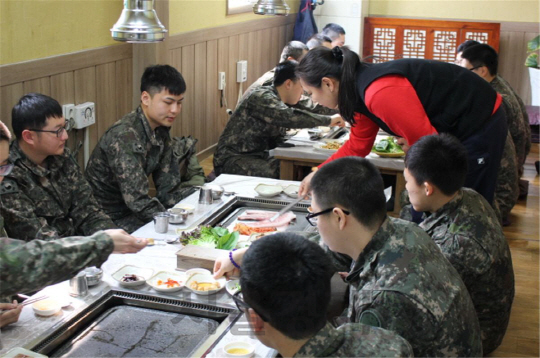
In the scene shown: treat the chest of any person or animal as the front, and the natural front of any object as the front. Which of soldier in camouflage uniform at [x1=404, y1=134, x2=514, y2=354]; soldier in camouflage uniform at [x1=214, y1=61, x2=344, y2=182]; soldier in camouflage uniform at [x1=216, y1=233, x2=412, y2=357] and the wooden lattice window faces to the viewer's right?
soldier in camouflage uniform at [x1=214, y1=61, x2=344, y2=182]

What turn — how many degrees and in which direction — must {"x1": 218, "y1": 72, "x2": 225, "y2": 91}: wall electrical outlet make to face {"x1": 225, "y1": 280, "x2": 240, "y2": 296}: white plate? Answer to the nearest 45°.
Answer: approximately 45° to its right

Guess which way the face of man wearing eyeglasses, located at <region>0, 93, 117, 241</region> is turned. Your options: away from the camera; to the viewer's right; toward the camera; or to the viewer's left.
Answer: to the viewer's right

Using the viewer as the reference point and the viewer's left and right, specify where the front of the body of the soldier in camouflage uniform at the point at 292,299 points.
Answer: facing away from the viewer and to the left of the viewer

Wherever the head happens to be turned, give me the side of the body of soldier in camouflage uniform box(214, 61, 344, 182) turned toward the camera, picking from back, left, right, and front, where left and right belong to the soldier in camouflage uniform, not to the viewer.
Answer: right

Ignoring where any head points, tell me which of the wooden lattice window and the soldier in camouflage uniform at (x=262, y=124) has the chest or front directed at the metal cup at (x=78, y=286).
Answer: the wooden lattice window

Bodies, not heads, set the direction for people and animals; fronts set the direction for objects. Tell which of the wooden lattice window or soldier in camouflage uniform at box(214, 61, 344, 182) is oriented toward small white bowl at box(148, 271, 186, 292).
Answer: the wooden lattice window

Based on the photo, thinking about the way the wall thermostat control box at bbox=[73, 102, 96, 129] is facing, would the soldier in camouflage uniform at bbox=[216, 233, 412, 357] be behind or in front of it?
in front

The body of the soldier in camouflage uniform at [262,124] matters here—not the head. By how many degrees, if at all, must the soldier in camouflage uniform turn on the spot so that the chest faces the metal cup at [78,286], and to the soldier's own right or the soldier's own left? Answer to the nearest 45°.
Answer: approximately 90° to the soldier's own right

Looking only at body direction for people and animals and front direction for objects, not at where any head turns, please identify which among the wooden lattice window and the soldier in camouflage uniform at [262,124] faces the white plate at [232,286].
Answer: the wooden lattice window

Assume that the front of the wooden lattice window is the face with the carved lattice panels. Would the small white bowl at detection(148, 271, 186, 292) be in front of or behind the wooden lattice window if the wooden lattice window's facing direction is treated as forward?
in front

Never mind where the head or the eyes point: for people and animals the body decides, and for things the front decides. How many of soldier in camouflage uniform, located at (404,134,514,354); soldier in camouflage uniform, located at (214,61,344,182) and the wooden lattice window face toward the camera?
1

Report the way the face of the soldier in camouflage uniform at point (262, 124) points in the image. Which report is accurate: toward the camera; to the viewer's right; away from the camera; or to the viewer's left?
to the viewer's right

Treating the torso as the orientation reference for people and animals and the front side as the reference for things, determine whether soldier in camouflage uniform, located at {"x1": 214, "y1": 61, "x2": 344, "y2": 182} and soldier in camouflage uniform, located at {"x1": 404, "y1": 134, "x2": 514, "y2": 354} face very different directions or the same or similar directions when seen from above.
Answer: very different directions

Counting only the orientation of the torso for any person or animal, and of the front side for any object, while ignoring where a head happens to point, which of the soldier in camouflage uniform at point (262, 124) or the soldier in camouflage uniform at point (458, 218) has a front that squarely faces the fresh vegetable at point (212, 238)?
the soldier in camouflage uniform at point (458, 218)

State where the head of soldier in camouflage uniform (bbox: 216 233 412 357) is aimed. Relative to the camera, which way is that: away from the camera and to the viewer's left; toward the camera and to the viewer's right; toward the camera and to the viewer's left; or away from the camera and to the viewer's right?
away from the camera and to the viewer's left

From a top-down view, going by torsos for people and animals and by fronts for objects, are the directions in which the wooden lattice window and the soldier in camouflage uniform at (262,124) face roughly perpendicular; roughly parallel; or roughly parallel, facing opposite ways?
roughly perpendicular

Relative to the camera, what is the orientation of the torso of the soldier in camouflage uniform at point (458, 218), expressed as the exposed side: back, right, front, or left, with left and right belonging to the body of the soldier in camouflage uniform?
left

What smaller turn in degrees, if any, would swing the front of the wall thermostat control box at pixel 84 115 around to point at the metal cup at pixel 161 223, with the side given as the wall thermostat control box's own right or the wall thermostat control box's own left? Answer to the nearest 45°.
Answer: approximately 45° to the wall thermostat control box's own right

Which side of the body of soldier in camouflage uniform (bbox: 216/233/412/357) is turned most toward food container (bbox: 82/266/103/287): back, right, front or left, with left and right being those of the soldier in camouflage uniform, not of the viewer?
front

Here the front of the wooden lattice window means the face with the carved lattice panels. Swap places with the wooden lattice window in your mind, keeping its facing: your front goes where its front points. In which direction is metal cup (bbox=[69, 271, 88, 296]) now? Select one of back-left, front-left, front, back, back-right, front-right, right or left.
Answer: front
